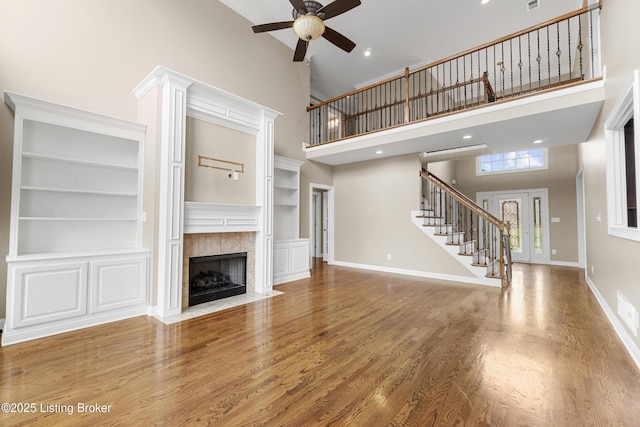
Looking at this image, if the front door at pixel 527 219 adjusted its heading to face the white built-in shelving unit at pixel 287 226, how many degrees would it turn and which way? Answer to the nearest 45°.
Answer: approximately 45° to its right

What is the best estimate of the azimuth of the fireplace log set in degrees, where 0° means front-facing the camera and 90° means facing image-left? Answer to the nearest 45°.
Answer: approximately 315°

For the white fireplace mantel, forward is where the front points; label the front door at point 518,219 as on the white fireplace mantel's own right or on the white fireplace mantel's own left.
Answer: on the white fireplace mantel's own left

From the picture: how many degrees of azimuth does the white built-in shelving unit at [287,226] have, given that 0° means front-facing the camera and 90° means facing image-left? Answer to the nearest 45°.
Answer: approximately 315°

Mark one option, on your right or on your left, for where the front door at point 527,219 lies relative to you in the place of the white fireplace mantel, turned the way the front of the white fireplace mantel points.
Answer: on your left

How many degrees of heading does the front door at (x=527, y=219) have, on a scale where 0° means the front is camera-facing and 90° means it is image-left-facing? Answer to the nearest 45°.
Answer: approximately 0°

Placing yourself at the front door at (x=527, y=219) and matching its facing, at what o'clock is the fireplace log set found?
The fireplace log set is roughly at 1 o'clock from the front door.
